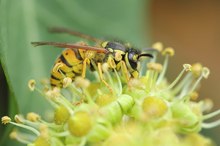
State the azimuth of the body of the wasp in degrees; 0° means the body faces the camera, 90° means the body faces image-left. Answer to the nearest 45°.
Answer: approximately 270°
